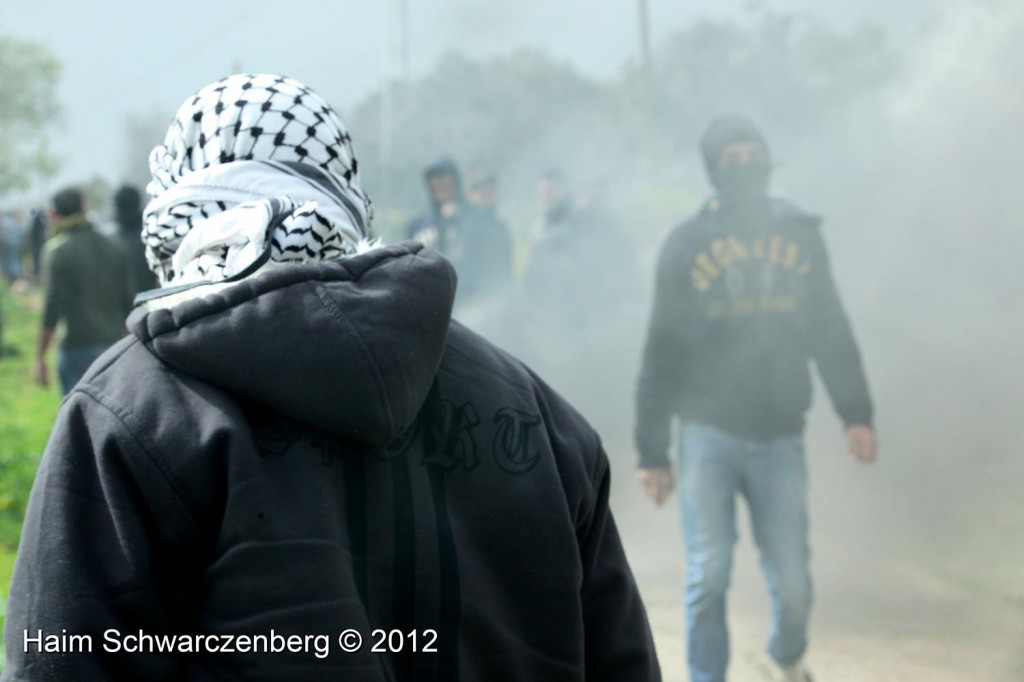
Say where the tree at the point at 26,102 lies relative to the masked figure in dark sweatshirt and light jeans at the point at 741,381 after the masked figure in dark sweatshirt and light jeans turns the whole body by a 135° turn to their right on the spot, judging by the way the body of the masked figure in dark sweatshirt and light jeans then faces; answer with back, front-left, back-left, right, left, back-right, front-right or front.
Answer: front

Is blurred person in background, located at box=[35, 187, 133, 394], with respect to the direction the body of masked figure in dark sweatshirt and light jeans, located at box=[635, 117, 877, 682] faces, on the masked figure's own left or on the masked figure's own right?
on the masked figure's own right

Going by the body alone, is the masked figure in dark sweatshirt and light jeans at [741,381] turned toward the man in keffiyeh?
yes

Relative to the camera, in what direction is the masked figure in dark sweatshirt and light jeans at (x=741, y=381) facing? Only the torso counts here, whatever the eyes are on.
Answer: toward the camera

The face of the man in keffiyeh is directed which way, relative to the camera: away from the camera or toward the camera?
away from the camera

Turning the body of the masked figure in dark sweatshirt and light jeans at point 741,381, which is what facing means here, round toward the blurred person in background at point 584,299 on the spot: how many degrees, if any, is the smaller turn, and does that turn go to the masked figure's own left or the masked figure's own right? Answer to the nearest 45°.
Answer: approximately 180°

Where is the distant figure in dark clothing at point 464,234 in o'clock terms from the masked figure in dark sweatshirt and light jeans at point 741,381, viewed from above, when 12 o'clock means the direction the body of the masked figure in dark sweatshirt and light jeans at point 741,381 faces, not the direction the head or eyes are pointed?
the distant figure in dark clothing at point 464,234 is roughly at 5 o'clock from the masked figure in dark sweatshirt and light jeans at point 741,381.

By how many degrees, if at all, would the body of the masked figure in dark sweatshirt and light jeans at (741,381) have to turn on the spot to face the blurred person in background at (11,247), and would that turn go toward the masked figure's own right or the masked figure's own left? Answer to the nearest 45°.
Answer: approximately 135° to the masked figure's own right

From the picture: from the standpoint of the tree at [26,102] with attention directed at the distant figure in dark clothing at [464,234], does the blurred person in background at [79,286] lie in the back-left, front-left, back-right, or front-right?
front-right

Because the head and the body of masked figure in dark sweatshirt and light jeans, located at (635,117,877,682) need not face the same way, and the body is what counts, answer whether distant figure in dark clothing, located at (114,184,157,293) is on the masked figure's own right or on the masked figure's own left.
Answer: on the masked figure's own right
